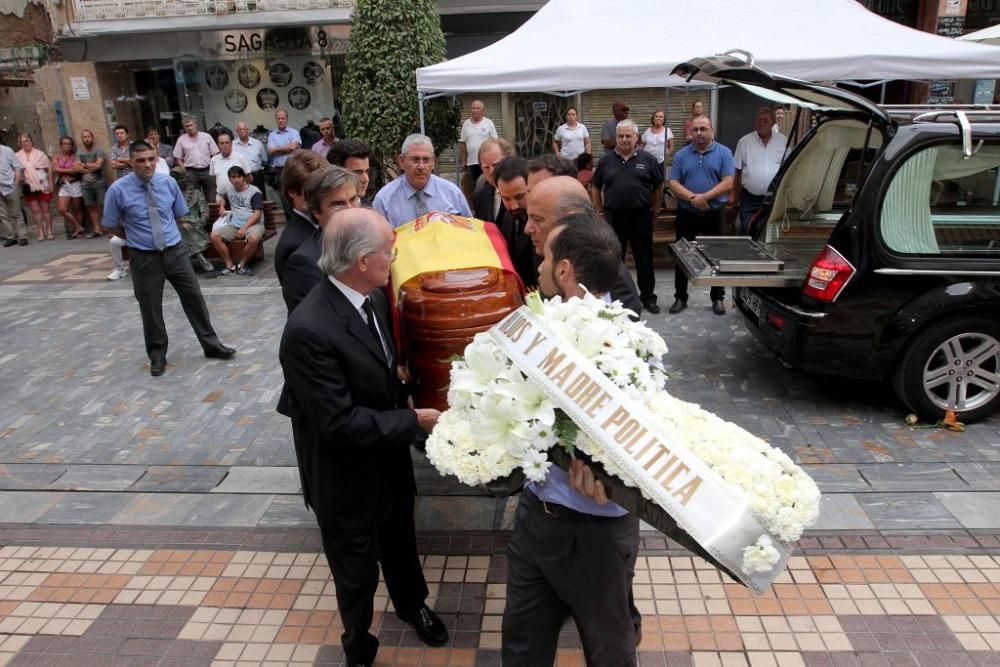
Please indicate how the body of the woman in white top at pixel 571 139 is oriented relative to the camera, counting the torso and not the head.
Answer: toward the camera

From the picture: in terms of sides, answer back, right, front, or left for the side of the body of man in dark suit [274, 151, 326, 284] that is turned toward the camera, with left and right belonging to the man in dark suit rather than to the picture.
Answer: right

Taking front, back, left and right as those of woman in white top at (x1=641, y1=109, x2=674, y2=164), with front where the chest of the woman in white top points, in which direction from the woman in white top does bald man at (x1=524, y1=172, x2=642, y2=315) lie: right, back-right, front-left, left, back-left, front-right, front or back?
front

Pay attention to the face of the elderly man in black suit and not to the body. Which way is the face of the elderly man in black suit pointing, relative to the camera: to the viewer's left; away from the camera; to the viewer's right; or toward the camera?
to the viewer's right

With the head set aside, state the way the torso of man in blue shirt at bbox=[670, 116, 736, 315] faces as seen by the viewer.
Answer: toward the camera

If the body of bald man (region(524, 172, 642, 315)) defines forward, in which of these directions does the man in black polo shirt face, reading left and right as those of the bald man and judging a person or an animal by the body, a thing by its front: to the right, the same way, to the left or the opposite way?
to the left

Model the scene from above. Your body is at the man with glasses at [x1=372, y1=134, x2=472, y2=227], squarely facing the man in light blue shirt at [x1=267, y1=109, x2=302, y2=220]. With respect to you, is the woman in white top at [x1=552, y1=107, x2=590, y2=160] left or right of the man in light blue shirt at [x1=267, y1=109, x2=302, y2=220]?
right

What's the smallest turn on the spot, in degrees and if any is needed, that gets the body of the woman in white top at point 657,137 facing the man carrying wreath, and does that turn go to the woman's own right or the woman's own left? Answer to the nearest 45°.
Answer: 0° — they already face them

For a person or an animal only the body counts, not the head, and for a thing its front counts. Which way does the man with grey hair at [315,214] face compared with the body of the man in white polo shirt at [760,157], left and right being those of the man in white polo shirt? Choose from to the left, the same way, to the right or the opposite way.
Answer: to the left

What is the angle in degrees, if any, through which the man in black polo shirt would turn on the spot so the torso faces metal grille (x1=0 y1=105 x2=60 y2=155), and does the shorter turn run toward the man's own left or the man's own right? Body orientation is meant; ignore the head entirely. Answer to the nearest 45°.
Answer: approximately 135° to the man's own right

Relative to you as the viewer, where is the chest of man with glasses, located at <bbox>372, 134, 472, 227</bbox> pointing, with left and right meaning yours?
facing the viewer

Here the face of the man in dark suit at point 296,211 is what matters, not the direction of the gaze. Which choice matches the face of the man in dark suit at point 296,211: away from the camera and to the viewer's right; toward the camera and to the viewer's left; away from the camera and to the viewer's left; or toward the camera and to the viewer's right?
away from the camera and to the viewer's right

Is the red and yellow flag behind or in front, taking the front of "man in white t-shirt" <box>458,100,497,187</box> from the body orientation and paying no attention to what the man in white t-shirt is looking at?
in front

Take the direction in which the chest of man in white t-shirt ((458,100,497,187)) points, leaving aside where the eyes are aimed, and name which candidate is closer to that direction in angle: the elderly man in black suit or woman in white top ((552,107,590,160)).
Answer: the elderly man in black suit

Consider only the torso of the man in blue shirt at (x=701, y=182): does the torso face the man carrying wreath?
yes

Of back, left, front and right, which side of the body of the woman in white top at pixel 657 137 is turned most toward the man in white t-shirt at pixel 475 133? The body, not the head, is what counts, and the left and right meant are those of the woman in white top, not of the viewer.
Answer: right

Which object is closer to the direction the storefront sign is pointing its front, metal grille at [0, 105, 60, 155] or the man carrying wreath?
the man carrying wreath

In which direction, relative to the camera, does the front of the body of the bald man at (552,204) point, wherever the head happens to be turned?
to the viewer's left
